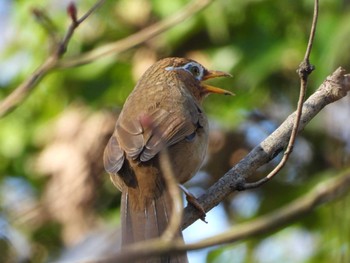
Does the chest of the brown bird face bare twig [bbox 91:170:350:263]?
no

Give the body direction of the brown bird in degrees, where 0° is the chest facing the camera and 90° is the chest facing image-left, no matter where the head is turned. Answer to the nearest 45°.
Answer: approximately 225°

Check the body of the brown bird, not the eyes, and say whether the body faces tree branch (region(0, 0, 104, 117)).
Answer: no
